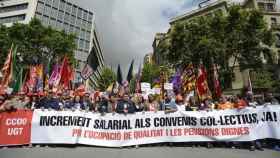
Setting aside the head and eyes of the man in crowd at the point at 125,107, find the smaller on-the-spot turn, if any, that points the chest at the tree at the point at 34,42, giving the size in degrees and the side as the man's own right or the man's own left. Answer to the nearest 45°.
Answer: approximately 135° to the man's own right

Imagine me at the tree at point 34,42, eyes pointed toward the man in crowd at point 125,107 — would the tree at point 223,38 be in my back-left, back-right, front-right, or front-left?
front-left

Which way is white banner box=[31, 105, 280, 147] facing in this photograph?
toward the camera

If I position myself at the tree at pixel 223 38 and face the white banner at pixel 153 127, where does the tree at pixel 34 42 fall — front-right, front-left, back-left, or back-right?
front-right

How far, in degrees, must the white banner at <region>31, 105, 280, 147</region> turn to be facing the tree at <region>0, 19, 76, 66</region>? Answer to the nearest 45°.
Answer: approximately 135° to its right

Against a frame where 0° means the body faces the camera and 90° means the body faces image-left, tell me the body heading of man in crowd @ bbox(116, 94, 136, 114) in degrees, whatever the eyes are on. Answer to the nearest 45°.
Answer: approximately 0°

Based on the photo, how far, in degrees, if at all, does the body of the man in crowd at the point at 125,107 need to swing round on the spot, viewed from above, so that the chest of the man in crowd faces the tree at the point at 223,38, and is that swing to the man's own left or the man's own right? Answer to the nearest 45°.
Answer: approximately 135° to the man's own left
